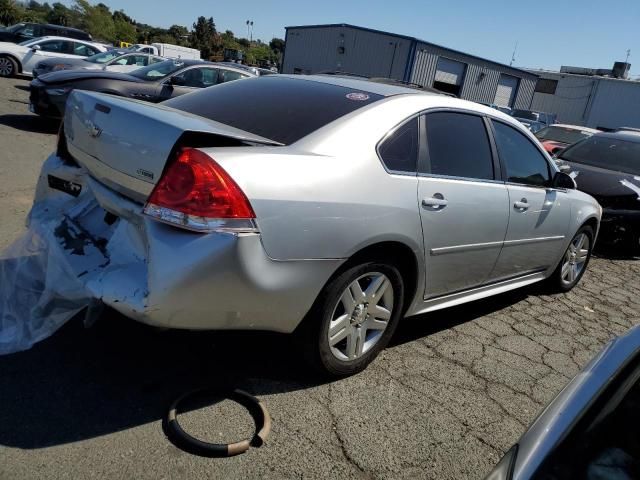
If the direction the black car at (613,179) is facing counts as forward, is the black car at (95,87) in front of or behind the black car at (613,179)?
in front

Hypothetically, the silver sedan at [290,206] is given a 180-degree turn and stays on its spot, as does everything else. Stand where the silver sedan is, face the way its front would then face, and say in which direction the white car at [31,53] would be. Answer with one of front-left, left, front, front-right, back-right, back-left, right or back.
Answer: right

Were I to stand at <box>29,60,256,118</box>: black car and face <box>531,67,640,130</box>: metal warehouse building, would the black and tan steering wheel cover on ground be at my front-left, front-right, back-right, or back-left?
back-right

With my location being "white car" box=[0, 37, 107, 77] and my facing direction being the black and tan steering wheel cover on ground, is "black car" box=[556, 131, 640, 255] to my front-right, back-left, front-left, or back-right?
front-left

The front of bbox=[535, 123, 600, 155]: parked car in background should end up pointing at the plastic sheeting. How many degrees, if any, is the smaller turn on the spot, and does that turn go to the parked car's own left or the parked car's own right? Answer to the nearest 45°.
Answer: approximately 45° to the parked car's own left

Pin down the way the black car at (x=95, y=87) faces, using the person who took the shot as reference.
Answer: facing the viewer and to the left of the viewer

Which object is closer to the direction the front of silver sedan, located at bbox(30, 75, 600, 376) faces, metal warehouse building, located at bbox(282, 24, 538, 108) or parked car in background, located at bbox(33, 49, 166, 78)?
the metal warehouse building
